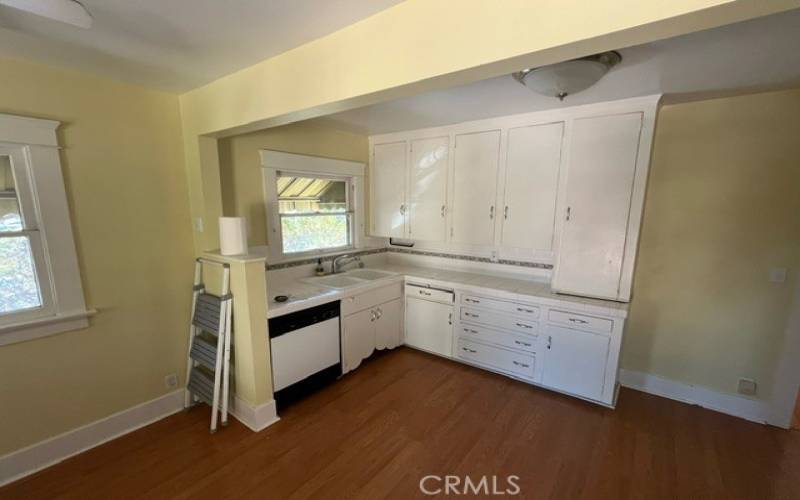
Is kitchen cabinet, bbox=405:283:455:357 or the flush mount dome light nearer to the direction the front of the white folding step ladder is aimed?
the flush mount dome light

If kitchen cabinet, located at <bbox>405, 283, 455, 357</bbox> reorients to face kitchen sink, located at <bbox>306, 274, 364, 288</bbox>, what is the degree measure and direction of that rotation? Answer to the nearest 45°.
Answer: approximately 45° to its right

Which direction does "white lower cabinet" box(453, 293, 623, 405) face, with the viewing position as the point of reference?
facing the viewer and to the left of the viewer

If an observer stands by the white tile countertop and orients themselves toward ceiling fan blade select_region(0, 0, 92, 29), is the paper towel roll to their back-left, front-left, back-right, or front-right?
front-right
